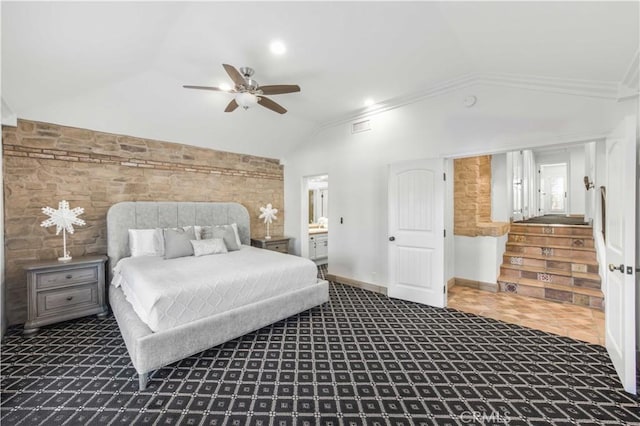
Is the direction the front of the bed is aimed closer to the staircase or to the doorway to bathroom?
the staircase

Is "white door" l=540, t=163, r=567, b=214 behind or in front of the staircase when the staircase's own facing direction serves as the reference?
behind

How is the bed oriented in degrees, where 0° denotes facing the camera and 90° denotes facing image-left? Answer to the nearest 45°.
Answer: approximately 315°

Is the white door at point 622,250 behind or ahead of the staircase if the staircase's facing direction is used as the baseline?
ahead

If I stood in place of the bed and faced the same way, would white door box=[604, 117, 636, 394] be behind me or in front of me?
in front

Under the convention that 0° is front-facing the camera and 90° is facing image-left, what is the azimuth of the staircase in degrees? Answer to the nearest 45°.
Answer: approximately 0°

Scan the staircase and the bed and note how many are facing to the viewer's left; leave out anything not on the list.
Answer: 0

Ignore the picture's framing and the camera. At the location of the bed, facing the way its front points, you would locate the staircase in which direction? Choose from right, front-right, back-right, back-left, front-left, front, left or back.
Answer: front-left

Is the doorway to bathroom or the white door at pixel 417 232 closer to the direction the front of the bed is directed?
the white door

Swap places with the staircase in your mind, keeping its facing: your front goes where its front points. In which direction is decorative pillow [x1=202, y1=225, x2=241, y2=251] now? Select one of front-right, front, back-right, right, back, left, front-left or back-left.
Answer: front-right

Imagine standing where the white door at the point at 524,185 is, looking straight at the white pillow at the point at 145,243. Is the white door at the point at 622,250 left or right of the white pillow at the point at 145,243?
left
